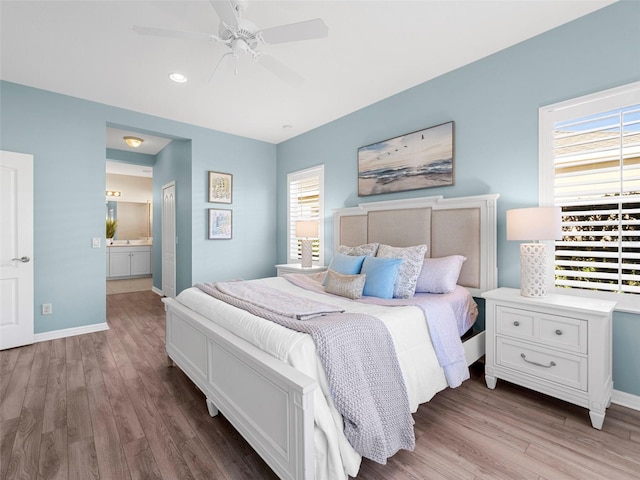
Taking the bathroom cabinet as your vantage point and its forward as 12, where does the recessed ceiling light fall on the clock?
The recessed ceiling light is roughly at 12 o'clock from the bathroom cabinet.

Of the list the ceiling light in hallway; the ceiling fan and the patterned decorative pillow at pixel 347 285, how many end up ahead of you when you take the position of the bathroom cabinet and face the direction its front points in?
3

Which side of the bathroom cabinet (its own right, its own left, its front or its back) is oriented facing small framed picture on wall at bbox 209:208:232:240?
front

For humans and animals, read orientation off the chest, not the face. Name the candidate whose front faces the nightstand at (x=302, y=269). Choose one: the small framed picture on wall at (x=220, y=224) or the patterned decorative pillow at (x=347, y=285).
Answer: the small framed picture on wall

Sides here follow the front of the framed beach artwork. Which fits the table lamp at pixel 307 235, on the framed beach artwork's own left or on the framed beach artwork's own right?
on the framed beach artwork's own right

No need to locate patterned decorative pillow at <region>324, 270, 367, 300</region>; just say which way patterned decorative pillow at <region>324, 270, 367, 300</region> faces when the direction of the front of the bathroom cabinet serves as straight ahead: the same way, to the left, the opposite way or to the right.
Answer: to the right

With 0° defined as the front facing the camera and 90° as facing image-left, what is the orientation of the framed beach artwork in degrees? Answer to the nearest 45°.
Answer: approximately 45°

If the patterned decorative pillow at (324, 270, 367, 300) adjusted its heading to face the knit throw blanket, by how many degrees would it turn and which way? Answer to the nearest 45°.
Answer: approximately 45° to its left

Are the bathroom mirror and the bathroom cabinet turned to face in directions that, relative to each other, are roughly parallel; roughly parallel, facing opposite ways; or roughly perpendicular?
roughly parallel

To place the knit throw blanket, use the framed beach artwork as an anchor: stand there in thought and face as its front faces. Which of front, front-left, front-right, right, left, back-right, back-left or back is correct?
front-left

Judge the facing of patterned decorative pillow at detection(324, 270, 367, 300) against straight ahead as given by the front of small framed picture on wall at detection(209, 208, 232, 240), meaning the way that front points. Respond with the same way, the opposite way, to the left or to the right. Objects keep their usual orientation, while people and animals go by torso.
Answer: to the right

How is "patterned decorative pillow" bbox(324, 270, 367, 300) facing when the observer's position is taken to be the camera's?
facing the viewer and to the left of the viewer

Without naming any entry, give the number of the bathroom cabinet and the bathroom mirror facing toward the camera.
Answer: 2

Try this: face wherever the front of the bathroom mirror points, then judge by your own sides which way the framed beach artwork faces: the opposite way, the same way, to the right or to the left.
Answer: to the right

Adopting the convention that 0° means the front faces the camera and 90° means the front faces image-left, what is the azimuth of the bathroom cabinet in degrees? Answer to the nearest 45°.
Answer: approximately 0°

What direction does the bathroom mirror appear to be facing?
toward the camera

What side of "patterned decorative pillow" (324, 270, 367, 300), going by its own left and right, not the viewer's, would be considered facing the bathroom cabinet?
right

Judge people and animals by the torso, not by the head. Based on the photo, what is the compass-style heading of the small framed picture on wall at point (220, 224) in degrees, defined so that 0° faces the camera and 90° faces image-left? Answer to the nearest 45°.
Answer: approximately 315°

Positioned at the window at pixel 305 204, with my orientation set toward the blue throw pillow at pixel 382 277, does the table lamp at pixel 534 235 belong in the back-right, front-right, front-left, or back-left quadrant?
front-left

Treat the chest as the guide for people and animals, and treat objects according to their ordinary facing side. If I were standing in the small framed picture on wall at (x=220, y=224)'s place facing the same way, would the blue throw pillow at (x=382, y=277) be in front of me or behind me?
in front
